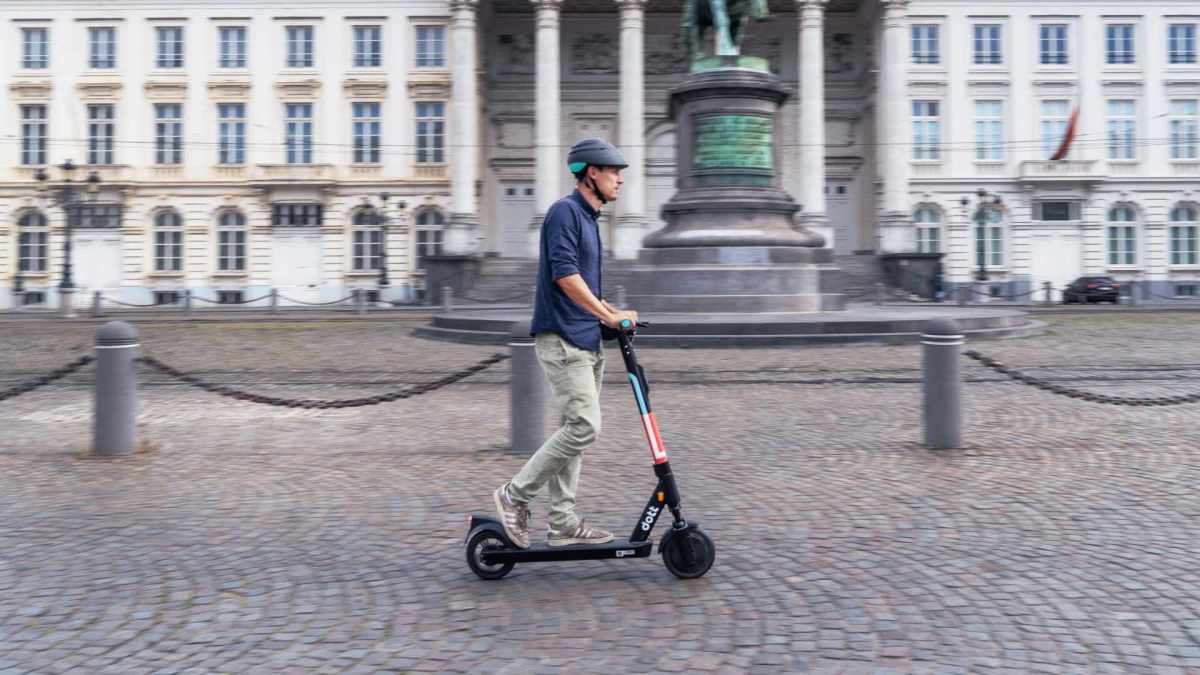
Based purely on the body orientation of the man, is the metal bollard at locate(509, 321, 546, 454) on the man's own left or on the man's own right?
on the man's own left

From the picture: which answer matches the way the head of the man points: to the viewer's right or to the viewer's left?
to the viewer's right

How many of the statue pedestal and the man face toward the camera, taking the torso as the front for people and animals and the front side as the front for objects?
1

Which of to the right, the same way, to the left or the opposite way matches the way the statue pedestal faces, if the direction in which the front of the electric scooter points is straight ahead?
to the right

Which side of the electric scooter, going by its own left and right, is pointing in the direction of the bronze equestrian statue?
left

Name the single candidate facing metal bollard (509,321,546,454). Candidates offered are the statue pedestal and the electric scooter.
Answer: the statue pedestal

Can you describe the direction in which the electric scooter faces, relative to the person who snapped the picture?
facing to the right of the viewer

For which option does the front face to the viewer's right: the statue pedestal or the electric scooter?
the electric scooter

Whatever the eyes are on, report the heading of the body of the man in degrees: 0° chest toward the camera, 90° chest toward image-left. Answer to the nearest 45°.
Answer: approximately 270°

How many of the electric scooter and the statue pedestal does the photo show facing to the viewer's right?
1
